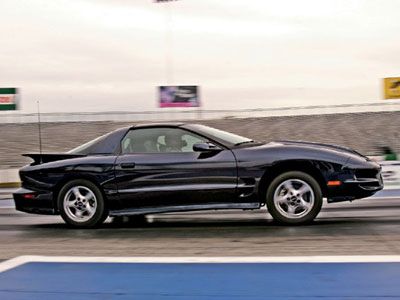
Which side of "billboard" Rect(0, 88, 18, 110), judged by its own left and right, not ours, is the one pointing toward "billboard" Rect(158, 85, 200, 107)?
left

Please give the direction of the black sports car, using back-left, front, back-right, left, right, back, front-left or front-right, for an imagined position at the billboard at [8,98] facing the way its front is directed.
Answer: front

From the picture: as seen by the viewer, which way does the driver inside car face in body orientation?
to the viewer's right

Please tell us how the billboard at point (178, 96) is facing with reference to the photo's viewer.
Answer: facing the viewer

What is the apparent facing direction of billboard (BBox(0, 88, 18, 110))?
toward the camera

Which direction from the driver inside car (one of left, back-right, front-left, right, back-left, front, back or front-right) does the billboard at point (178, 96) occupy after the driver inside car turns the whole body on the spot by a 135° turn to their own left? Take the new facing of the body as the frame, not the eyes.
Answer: front-right

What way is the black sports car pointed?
to the viewer's right

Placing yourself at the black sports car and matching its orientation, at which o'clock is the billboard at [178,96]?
The billboard is roughly at 9 o'clock from the black sports car.

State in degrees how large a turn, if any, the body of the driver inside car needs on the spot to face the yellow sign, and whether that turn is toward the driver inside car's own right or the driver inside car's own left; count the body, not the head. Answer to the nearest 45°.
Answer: approximately 45° to the driver inside car's own left

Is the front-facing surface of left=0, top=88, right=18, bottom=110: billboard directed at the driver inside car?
yes

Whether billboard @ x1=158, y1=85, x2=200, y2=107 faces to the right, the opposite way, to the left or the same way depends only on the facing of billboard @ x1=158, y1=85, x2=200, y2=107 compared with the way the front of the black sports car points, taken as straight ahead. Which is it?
to the right

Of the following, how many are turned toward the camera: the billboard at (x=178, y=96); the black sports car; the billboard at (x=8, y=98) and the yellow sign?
3
